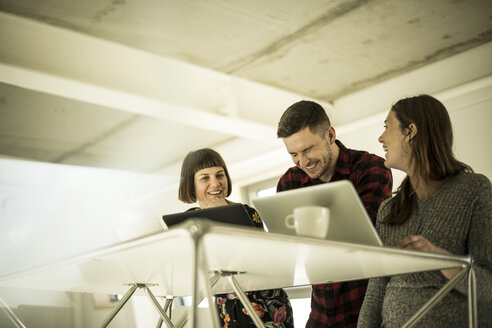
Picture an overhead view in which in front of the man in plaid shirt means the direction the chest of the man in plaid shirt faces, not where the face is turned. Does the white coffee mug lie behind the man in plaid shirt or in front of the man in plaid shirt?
in front

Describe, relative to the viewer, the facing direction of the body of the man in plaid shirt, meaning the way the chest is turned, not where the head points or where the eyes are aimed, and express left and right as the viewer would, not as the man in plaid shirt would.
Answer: facing the viewer and to the left of the viewer

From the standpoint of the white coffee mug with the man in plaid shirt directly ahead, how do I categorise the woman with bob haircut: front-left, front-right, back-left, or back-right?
front-left

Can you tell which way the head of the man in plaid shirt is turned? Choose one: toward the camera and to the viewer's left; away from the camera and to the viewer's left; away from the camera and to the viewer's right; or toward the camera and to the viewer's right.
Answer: toward the camera and to the viewer's left
